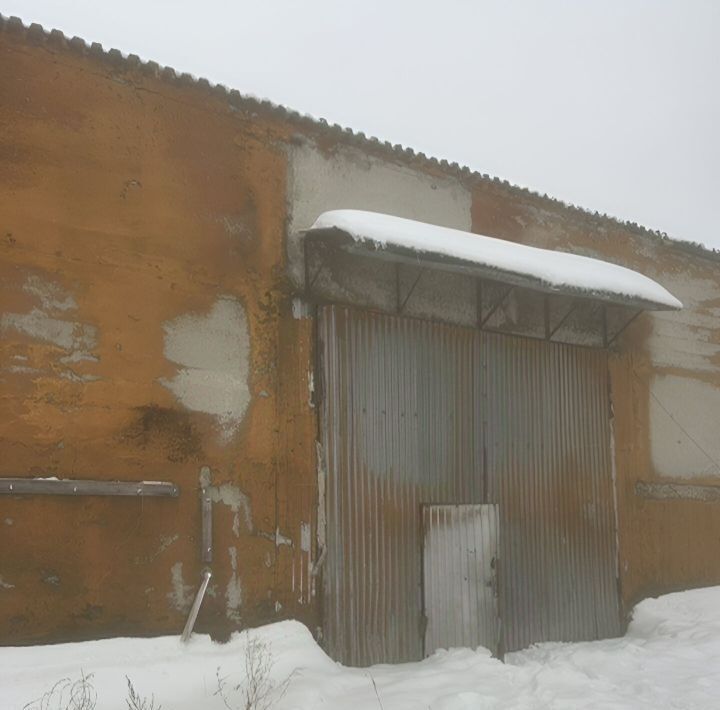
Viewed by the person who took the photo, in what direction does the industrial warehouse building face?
facing the viewer and to the right of the viewer
